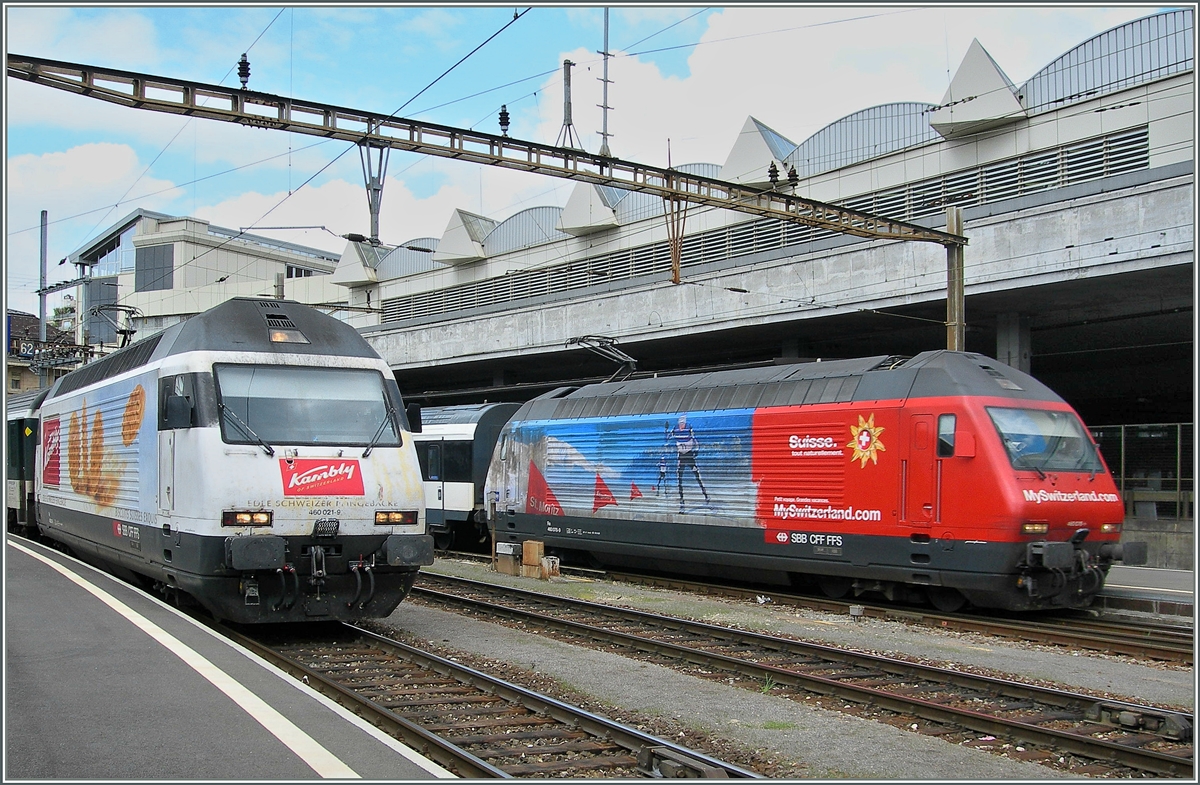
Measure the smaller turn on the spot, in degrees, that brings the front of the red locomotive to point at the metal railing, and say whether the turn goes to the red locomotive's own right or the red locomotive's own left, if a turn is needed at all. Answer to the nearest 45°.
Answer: approximately 90° to the red locomotive's own left

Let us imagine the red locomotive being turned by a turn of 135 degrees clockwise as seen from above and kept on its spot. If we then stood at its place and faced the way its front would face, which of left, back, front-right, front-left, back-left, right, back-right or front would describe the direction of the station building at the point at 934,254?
right

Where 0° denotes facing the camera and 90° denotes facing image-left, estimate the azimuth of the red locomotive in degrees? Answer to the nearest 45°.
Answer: approximately 315°
